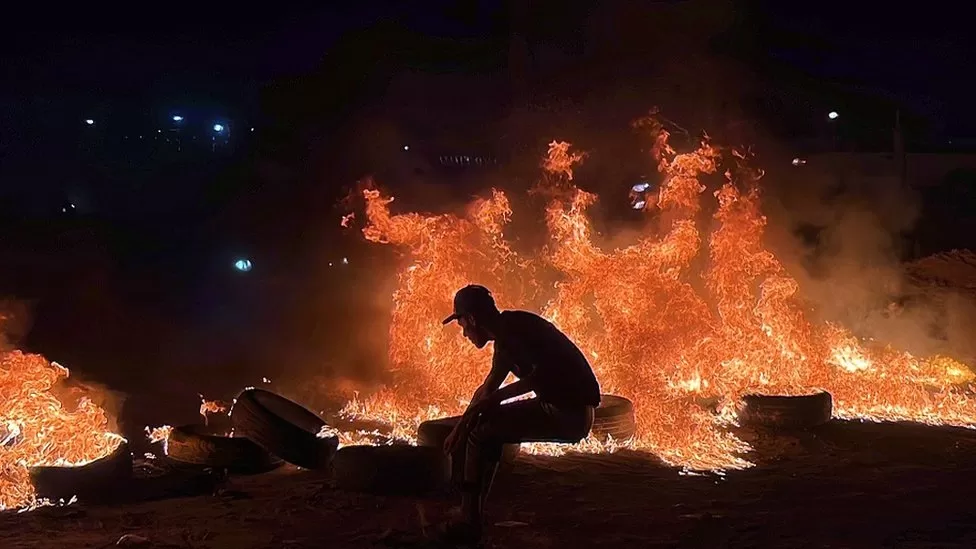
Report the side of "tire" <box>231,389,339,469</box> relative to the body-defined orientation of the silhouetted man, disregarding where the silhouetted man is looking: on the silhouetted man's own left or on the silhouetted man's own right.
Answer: on the silhouetted man's own right

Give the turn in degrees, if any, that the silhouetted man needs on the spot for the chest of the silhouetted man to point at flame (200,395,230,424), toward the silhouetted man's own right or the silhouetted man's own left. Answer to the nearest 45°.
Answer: approximately 45° to the silhouetted man's own right

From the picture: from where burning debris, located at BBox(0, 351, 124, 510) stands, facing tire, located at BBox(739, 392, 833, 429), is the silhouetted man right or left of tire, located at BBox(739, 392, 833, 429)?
right

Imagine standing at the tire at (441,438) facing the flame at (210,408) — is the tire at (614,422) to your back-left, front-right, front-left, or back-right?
back-right

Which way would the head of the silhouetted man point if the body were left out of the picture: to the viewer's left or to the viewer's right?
to the viewer's left

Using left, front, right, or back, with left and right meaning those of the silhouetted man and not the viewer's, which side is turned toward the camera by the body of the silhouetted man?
left

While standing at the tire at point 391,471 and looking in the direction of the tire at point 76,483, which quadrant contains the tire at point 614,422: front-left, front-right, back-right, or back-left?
back-right

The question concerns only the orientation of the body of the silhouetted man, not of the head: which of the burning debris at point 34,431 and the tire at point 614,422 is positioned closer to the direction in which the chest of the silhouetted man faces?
the burning debris
